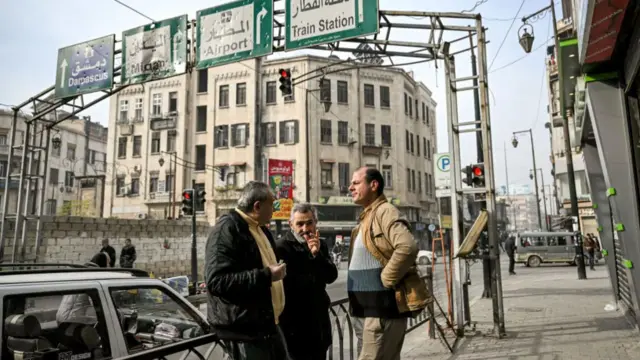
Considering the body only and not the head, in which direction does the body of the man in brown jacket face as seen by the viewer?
to the viewer's left

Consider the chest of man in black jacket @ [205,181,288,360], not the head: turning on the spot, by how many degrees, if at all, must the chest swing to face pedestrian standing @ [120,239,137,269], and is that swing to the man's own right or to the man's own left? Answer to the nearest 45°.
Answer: approximately 90° to the man's own left

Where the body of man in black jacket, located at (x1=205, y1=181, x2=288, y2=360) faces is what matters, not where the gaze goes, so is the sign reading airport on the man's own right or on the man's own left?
on the man's own left

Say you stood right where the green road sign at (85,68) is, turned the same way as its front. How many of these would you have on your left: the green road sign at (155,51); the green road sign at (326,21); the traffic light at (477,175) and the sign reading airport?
4

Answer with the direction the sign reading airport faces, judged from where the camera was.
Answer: facing the viewer and to the left of the viewer

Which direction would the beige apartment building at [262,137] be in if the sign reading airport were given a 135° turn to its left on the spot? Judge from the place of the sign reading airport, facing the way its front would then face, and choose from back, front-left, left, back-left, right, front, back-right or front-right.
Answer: left

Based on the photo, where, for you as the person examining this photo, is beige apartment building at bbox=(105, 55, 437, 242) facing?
facing the viewer

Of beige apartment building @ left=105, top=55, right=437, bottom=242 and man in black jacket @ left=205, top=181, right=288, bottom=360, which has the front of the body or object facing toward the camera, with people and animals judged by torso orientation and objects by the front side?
the beige apartment building

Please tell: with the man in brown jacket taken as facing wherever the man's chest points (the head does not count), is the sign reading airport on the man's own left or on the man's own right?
on the man's own right

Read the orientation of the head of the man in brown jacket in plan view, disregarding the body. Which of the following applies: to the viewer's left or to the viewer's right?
to the viewer's left

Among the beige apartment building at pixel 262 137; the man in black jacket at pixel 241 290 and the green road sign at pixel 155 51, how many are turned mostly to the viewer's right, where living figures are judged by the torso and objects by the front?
1

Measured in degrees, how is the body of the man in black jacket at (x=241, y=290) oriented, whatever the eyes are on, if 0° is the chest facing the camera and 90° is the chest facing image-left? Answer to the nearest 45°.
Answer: approximately 270°

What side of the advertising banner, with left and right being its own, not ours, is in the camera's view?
front

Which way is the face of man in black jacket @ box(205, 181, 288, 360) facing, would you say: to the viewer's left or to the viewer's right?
to the viewer's right

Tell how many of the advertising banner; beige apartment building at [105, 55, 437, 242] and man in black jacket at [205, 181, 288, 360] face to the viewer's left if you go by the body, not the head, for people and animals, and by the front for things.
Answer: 0

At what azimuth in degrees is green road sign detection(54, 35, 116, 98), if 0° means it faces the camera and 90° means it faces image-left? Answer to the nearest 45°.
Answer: approximately 45°

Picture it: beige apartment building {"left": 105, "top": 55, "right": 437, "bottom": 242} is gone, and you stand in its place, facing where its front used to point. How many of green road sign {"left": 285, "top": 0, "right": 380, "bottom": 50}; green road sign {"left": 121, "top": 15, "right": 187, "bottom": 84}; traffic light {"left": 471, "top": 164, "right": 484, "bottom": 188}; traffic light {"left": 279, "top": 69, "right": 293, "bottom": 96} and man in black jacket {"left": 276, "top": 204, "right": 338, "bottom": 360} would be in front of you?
5
